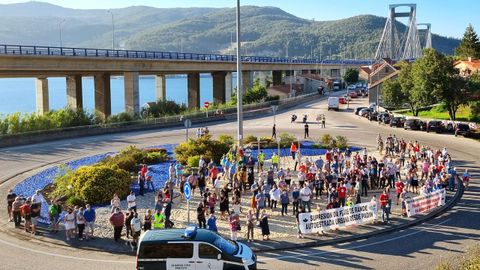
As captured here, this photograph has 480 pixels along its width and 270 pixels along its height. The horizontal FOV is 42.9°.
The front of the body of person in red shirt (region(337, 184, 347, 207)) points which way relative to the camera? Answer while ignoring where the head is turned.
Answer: toward the camera

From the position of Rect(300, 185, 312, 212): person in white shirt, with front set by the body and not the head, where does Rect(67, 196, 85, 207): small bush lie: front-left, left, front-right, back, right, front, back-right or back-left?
right

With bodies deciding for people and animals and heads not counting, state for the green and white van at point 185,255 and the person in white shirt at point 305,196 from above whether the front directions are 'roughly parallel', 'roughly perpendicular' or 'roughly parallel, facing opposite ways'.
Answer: roughly perpendicular

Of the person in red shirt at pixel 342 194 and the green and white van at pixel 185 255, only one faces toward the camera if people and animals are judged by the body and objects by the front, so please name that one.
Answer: the person in red shirt

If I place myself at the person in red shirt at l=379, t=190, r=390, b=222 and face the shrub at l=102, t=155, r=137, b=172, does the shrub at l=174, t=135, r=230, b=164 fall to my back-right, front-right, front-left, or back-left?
front-right

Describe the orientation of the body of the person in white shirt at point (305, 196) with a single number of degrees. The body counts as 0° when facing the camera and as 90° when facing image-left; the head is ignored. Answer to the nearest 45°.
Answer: approximately 0°

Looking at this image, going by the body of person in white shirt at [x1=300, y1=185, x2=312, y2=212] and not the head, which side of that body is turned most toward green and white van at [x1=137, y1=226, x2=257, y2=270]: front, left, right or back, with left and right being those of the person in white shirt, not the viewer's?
front

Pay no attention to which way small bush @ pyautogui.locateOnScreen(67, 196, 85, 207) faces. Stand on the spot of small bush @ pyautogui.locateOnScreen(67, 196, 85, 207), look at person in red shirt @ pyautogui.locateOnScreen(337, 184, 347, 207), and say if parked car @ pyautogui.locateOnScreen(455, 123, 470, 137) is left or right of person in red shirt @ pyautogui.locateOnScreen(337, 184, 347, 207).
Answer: left

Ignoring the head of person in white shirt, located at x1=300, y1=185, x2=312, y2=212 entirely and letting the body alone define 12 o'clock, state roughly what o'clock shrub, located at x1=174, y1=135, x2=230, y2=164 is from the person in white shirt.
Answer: The shrub is roughly at 5 o'clock from the person in white shirt.

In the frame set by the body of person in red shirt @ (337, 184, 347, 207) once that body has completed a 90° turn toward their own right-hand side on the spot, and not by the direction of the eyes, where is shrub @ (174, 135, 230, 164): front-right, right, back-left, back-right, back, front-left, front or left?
front-right

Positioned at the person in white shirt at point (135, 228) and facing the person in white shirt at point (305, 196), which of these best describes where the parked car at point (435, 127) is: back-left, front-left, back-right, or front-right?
front-left
